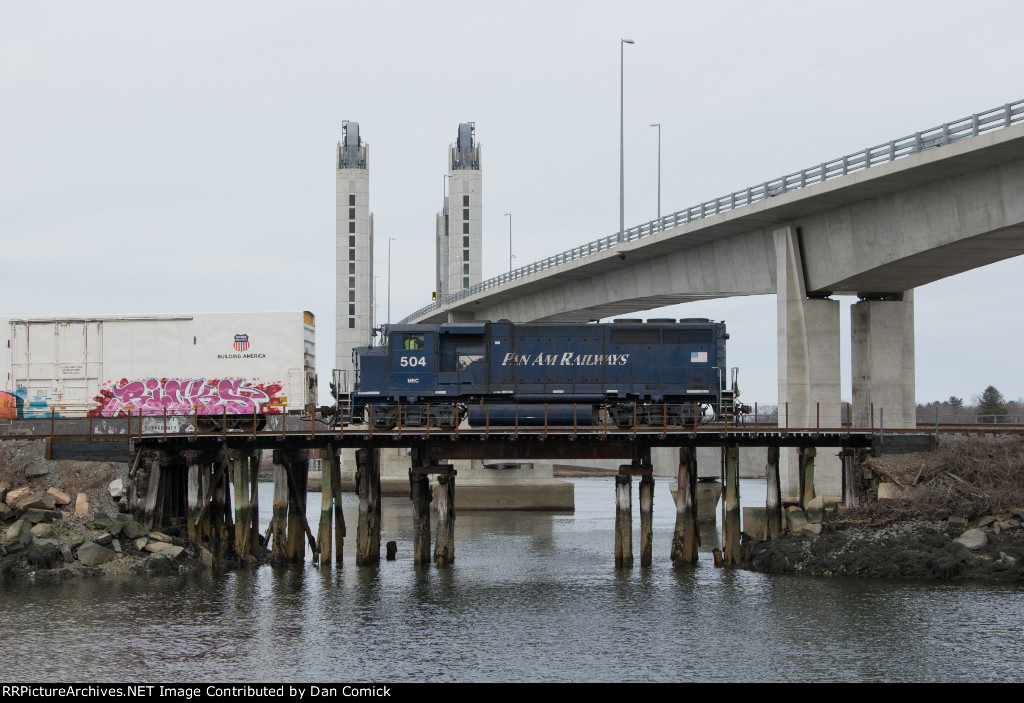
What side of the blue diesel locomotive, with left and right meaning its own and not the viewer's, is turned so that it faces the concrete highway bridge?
right

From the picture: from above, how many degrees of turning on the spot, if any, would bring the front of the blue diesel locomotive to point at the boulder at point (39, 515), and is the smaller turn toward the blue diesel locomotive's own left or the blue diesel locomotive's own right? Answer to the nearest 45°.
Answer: approximately 45° to the blue diesel locomotive's own left

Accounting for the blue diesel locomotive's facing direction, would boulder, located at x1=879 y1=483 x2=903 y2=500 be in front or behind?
behind

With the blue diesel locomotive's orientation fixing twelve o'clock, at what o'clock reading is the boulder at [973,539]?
The boulder is roughly at 7 o'clock from the blue diesel locomotive.

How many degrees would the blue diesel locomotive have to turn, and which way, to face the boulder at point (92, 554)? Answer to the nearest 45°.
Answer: approximately 45° to its left

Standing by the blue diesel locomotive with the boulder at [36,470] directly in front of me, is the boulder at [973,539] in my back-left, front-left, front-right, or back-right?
back-left

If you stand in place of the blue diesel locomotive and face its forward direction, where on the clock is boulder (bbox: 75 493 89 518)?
The boulder is roughly at 11 o'clock from the blue diesel locomotive.

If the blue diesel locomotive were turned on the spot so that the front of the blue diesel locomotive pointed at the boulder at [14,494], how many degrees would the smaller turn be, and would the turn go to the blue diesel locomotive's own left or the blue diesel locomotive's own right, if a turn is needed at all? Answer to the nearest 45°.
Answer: approximately 45° to the blue diesel locomotive's own left

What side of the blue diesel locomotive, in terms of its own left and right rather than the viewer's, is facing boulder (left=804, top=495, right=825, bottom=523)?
back

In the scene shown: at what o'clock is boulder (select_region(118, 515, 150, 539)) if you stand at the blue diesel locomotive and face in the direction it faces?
The boulder is roughly at 11 o'clock from the blue diesel locomotive.

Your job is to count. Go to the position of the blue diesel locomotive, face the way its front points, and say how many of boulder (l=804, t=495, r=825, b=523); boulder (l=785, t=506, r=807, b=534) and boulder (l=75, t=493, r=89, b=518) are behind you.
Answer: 2

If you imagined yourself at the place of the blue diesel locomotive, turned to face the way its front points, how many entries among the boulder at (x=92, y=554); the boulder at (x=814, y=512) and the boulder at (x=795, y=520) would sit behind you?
2

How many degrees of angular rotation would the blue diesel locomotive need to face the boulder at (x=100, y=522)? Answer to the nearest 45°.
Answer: approximately 45° to its left

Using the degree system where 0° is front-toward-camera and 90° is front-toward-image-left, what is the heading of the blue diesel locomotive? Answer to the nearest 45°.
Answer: approximately 90°

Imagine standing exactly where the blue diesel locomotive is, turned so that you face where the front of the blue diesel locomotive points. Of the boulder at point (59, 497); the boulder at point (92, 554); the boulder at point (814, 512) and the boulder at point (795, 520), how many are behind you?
2
